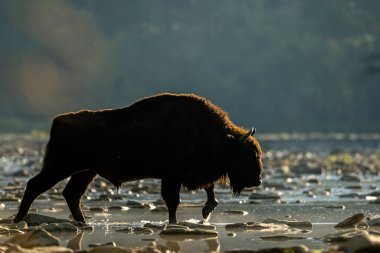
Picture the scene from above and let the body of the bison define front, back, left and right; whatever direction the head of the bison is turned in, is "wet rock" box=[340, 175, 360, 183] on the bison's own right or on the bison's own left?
on the bison's own left

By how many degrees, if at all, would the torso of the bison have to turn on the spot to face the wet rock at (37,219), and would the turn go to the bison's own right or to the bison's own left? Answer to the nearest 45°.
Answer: approximately 180°

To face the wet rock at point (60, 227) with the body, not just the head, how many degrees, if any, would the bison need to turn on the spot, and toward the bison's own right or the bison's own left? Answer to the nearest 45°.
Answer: approximately 135° to the bison's own right

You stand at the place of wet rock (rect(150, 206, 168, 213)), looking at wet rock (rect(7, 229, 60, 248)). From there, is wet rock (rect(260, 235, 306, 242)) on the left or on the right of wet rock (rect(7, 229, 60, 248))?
left

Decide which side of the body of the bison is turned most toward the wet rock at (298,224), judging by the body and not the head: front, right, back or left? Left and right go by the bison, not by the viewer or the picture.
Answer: front

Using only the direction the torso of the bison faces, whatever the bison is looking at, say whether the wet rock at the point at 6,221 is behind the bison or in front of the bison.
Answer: behind

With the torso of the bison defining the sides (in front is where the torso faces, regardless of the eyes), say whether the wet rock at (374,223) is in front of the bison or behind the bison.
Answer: in front

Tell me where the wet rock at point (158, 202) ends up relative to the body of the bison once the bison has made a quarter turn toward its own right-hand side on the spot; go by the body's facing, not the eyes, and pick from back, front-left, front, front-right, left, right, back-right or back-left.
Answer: back

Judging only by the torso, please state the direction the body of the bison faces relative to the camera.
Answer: to the viewer's right

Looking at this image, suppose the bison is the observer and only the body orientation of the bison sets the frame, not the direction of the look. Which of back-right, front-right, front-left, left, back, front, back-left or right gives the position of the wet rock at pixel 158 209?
left

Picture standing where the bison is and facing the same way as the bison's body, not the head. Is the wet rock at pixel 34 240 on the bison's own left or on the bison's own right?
on the bison's own right

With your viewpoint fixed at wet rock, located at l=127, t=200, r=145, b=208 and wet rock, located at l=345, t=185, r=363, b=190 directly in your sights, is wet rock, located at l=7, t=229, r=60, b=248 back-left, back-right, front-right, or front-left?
back-right
